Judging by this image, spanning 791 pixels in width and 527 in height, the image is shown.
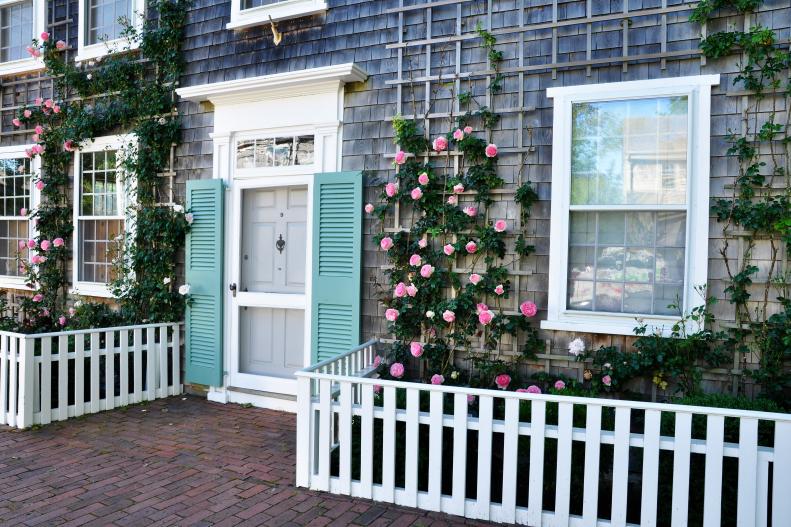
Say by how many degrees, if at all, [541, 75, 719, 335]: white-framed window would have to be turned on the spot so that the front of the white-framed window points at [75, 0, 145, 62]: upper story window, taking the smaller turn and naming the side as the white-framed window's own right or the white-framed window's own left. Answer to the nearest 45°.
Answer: approximately 90° to the white-framed window's own right

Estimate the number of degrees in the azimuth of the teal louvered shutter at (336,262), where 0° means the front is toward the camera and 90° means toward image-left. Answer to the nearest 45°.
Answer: approximately 0°

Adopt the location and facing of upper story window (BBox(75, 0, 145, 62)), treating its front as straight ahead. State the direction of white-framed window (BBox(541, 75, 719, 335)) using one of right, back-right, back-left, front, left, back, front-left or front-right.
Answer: left

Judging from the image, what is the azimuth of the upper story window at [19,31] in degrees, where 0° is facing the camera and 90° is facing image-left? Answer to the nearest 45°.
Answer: approximately 45°

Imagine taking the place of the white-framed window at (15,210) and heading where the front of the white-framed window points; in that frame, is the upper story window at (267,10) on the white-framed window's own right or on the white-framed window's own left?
on the white-framed window's own left

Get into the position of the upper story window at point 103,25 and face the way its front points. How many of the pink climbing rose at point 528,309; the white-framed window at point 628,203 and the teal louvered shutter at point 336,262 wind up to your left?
3

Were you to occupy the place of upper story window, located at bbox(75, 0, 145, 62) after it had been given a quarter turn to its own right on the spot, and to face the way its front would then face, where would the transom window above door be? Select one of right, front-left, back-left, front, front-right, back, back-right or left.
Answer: back

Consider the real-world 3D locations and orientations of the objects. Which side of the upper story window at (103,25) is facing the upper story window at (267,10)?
left

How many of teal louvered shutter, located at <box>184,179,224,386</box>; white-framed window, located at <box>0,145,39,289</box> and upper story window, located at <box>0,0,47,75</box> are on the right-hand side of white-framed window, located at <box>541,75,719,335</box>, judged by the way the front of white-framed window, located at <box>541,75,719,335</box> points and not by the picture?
3

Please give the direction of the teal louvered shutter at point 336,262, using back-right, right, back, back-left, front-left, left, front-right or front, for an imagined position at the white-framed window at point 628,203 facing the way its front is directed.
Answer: right

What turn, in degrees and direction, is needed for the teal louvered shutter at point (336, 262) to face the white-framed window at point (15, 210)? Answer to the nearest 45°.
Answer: approximately 135° to its right

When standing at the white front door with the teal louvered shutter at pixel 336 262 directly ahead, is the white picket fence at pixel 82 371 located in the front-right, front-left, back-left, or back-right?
back-right

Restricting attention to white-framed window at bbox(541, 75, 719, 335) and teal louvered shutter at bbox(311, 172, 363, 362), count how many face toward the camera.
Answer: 2
